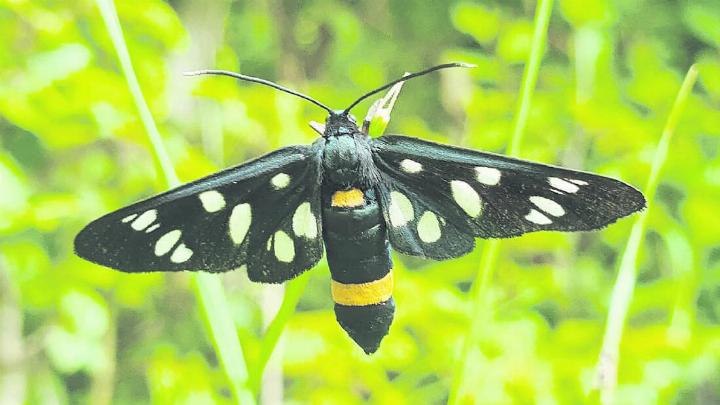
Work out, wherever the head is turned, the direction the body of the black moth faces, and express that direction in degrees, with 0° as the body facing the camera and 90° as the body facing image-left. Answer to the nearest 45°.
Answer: approximately 180°
